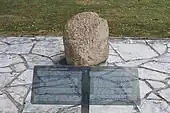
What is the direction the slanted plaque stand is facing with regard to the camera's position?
facing the viewer

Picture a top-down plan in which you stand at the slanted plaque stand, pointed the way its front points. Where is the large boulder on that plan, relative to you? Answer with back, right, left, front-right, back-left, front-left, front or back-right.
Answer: back
